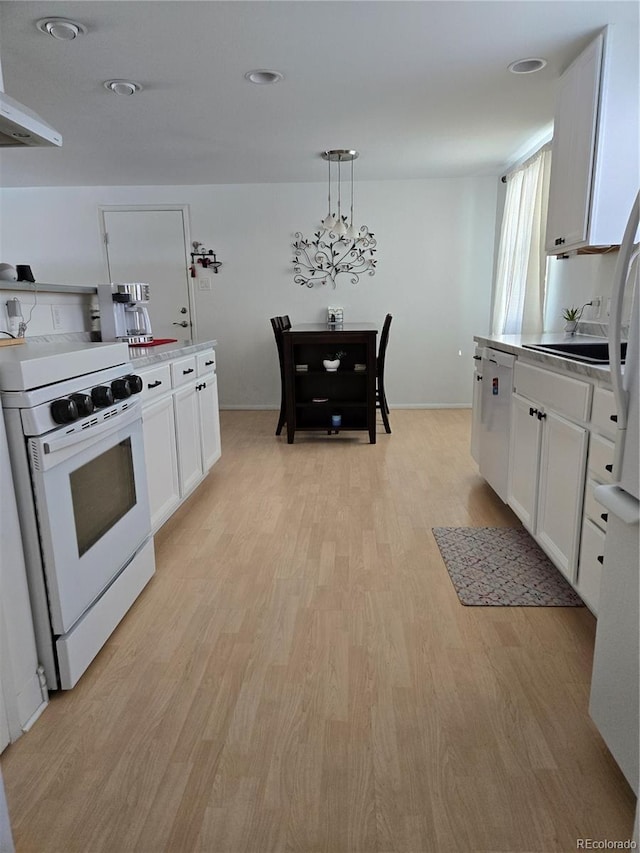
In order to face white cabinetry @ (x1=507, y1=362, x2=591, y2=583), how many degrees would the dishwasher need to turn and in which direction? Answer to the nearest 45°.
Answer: approximately 90° to its left

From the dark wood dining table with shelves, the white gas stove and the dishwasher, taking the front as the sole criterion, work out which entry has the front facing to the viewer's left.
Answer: the dishwasher

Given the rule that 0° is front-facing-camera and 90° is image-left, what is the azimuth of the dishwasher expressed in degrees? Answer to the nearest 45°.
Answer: approximately 90°

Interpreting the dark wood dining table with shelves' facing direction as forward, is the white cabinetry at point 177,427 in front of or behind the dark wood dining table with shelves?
in front

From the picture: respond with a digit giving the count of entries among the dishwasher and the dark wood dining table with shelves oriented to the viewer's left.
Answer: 1

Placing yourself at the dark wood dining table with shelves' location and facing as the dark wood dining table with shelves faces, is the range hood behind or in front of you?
in front

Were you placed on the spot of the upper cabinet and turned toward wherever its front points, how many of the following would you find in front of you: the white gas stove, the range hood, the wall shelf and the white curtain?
3

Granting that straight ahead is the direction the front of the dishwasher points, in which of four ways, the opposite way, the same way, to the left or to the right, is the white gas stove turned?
the opposite way

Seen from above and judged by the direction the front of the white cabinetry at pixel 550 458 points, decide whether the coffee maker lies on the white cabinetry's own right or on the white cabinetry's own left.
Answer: on the white cabinetry's own right

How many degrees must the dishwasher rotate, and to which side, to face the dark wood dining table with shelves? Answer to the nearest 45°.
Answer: approximately 45° to its right

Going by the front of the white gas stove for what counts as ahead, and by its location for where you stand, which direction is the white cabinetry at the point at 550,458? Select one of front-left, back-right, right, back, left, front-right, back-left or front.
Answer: front-left

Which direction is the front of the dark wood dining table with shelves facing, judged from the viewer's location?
facing the viewer

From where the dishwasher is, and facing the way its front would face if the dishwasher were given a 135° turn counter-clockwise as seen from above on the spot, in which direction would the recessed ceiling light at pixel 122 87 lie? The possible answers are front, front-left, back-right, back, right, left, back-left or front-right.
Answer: back-right

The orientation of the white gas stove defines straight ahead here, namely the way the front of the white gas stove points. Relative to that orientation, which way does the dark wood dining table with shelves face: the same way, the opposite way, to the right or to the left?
to the right

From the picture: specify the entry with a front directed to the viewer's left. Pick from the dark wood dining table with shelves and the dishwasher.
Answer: the dishwasher

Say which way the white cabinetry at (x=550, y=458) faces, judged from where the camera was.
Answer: facing the viewer and to the left of the viewer
